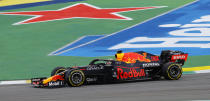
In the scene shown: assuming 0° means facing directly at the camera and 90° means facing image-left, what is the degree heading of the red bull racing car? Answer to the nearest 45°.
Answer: approximately 90°
